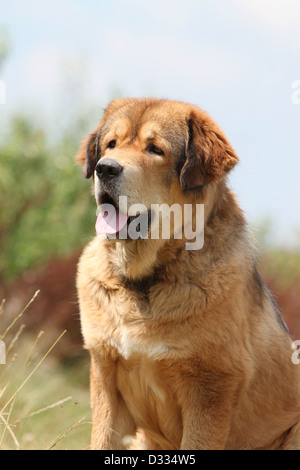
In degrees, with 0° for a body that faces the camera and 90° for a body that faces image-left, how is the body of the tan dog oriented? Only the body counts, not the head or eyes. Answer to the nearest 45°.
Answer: approximately 45°

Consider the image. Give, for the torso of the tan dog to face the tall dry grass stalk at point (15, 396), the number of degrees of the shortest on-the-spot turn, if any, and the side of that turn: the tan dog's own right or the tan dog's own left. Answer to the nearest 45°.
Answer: approximately 45° to the tan dog's own right
